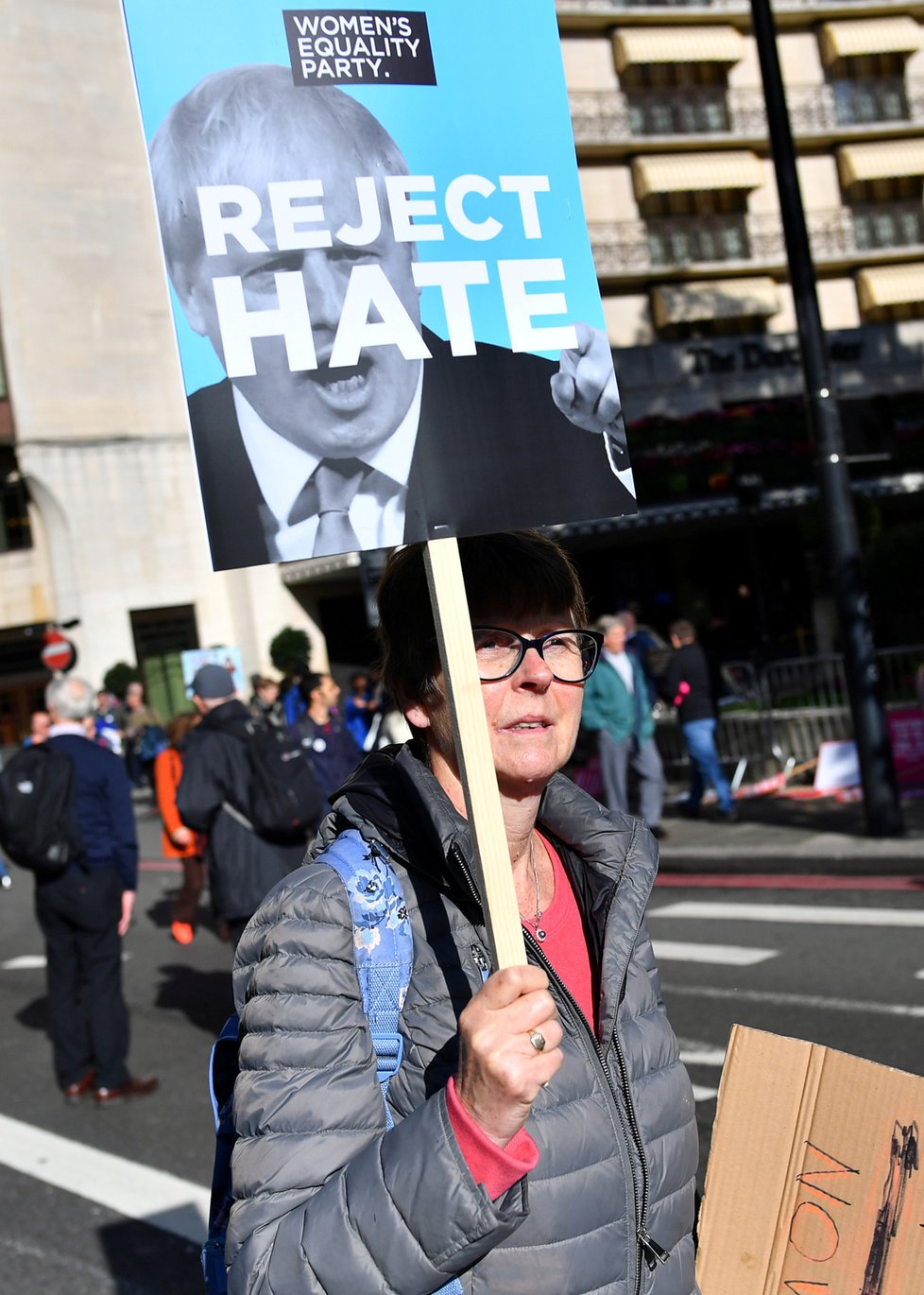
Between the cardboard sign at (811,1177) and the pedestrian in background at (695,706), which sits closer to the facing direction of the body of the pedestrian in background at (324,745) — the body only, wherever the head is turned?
the cardboard sign

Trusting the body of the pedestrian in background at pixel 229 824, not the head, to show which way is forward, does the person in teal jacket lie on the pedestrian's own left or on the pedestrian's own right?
on the pedestrian's own right

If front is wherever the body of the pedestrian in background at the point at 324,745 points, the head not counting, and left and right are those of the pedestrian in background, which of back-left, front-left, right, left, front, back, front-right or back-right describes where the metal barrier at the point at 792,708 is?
left

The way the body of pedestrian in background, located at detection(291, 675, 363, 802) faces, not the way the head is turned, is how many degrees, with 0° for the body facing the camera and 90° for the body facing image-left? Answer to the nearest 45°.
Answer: approximately 315°

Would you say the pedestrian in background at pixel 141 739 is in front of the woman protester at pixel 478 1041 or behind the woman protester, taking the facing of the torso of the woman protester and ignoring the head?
behind

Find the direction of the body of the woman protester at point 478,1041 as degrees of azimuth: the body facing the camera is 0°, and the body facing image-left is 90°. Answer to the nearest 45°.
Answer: approximately 315°

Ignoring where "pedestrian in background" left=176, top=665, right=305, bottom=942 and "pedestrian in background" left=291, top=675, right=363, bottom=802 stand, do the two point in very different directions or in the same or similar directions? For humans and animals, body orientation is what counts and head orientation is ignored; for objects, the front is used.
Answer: very different directions

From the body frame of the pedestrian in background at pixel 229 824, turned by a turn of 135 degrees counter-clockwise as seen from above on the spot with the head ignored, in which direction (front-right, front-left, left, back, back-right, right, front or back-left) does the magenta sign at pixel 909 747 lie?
back-left

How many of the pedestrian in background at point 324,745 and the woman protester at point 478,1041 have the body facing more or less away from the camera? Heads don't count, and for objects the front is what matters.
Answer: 0

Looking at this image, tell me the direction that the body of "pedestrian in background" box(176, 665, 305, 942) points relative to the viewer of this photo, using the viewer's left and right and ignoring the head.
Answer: facing away from the viewer and to the left of the viewer

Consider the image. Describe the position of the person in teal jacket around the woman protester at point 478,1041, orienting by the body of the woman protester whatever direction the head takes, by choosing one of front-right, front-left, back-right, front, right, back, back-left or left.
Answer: back-left

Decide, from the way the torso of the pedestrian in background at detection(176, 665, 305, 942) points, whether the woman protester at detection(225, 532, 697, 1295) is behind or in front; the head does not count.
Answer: behind

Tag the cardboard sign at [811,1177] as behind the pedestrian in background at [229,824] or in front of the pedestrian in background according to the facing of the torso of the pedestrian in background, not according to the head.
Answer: behind
